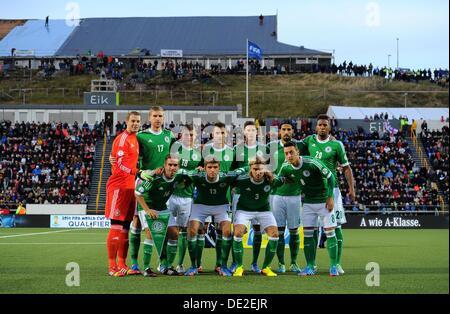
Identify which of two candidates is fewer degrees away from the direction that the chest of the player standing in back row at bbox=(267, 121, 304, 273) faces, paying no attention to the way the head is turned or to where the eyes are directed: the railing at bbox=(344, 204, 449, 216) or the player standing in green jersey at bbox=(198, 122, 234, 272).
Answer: the player standing in green jersey

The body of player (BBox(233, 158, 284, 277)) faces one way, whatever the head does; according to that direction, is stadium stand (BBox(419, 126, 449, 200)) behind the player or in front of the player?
behind

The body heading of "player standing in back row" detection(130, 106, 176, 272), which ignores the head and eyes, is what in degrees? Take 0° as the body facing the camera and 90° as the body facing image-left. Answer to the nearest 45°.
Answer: approximately 0°

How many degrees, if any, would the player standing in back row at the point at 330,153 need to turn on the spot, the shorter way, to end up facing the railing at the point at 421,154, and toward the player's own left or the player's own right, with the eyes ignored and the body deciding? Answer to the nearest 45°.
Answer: approximately 180°

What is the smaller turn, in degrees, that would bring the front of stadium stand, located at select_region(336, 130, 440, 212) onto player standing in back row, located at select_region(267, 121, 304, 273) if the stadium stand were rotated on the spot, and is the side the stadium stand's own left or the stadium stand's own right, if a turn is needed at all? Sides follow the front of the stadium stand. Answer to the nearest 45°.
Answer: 0° — it already faces them

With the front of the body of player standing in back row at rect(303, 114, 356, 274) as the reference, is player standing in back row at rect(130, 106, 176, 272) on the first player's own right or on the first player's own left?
on the first player's own right

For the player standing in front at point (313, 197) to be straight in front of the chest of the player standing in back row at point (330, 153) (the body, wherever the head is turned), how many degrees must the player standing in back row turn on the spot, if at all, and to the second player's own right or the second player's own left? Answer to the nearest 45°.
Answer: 0° — they already face them

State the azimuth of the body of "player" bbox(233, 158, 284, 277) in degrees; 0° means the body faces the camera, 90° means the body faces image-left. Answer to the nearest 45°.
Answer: approximately 0°

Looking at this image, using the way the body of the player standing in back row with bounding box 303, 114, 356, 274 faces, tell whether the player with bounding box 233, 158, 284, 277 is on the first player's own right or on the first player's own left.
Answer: on the first player's own right
